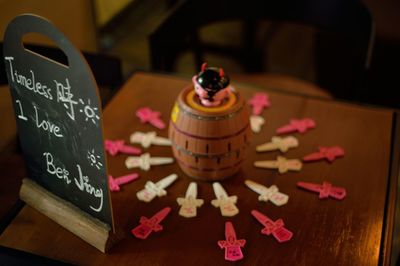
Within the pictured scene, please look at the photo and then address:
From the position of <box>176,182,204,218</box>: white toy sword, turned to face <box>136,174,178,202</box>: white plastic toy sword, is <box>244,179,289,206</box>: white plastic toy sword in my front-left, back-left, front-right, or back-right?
back-right

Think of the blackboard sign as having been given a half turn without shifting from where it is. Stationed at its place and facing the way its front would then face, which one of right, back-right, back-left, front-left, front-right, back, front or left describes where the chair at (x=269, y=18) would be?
front

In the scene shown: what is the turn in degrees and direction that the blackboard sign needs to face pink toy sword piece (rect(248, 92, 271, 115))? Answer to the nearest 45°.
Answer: approximately 180°

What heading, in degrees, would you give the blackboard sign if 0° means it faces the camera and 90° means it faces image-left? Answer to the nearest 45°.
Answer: approximately 45°
